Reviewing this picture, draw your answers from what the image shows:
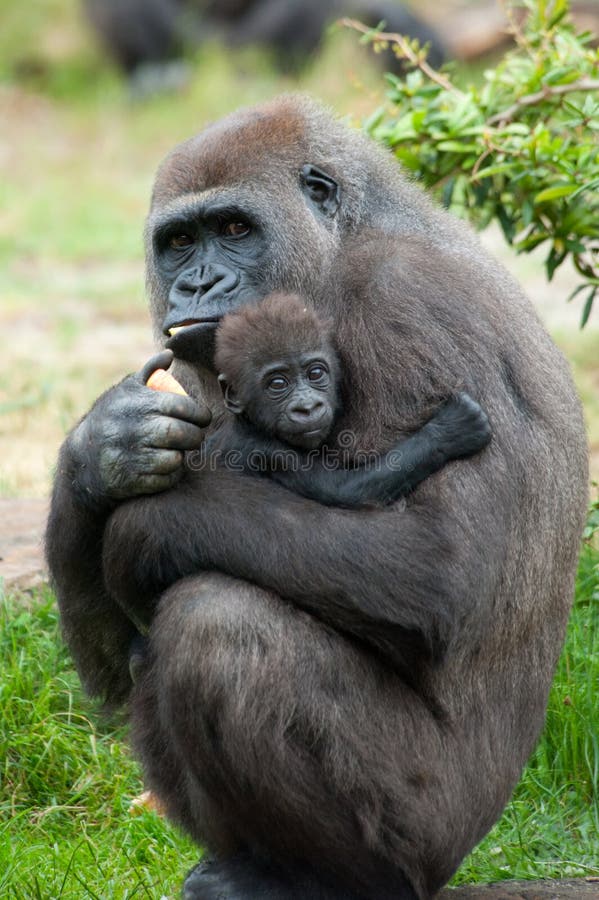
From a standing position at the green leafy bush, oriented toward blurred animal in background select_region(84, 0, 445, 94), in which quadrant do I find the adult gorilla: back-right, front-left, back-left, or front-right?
back-left

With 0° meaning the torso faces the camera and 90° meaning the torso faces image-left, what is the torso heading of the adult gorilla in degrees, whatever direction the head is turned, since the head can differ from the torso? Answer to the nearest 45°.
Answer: approximately 90°

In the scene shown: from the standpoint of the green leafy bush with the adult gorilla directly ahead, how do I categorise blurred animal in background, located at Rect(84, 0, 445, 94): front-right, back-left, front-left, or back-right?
back-right

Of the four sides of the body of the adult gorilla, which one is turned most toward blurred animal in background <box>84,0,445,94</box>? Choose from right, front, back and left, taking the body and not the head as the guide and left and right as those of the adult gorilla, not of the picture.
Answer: right
